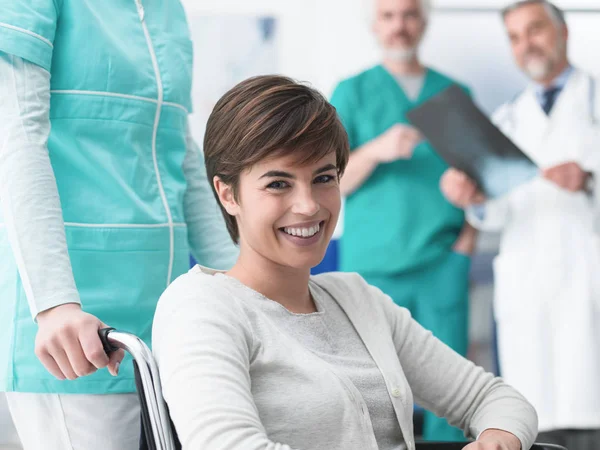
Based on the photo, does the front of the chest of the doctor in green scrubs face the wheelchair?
yes

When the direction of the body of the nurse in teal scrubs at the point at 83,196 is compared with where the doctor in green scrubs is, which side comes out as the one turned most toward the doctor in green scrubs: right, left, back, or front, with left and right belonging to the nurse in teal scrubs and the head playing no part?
left

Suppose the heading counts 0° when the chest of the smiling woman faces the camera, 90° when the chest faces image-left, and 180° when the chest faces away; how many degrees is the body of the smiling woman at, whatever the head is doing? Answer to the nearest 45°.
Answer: approximately 315°

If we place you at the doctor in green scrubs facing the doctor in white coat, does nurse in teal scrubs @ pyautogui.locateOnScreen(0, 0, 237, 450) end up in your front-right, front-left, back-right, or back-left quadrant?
back-right

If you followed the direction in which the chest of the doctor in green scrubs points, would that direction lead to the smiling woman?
yes

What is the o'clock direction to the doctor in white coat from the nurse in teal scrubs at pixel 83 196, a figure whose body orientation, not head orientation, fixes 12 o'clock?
The doctor in white coat is roughly at 9 o'clock from the nurse in teal scrubs.

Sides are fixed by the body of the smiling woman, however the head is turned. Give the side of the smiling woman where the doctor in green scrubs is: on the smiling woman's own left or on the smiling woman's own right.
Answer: on the smiling woman's own left

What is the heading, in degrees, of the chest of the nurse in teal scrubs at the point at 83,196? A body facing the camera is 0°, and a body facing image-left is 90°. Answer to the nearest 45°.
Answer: approximately 315°
